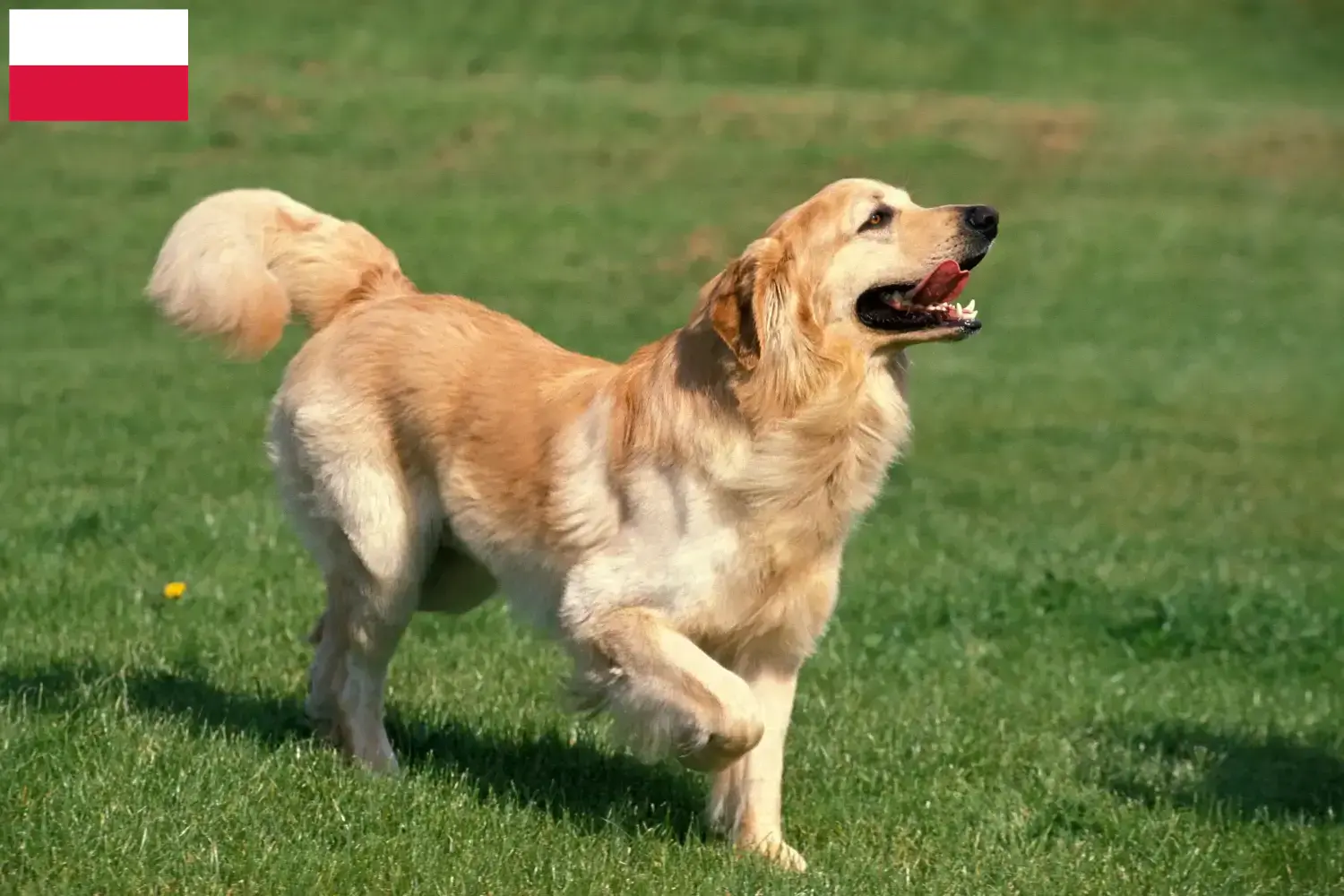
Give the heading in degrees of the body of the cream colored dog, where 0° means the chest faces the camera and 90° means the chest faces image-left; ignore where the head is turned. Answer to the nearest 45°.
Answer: approximately 315°
